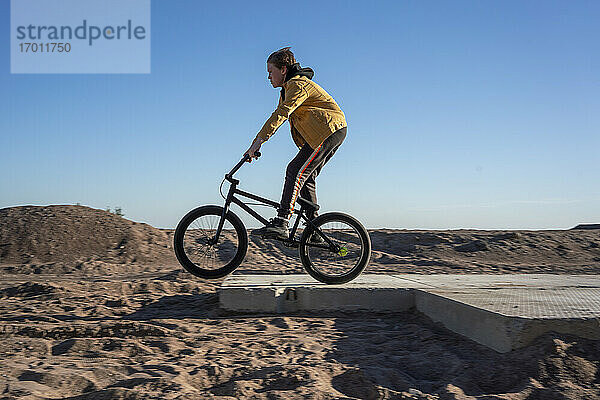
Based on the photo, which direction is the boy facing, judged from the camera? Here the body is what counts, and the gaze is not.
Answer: to the viewer's left

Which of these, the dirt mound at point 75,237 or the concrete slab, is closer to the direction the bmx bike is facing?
the dirt mound

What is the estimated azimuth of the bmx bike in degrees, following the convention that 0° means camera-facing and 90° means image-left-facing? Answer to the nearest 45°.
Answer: approximately 90°

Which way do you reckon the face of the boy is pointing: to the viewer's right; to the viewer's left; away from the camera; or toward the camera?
to the viewer's left

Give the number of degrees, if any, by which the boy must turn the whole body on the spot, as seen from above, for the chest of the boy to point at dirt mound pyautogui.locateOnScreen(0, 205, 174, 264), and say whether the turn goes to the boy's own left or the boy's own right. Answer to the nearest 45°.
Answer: approximately 45° to the boy's own right

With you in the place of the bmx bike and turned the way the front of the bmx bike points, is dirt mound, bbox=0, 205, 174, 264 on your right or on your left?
on your right
